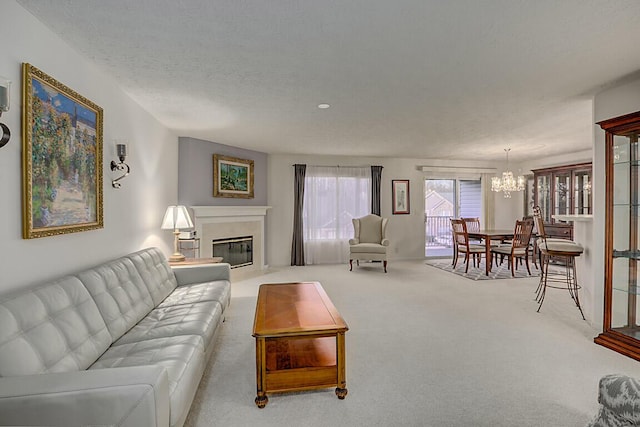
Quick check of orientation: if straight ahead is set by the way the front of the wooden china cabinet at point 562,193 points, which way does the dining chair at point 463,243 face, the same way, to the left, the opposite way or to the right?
the opposite way

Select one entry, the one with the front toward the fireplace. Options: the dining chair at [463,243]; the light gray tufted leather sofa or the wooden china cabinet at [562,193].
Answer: the wooden china cabinet

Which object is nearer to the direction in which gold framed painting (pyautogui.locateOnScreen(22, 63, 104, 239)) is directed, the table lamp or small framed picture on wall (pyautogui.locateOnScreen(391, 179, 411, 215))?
the small framed picture on wall

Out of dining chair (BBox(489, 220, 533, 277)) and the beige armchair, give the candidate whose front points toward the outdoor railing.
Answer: the dining chair

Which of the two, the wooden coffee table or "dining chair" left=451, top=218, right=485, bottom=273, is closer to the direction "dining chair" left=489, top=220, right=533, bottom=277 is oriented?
the dining chair

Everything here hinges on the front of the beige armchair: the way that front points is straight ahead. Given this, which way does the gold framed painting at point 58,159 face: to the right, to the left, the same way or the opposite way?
to the left

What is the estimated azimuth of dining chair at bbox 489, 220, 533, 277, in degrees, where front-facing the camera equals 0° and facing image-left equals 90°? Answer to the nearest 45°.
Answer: approximately 135°

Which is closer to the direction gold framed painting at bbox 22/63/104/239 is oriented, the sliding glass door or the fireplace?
the sliding glass door

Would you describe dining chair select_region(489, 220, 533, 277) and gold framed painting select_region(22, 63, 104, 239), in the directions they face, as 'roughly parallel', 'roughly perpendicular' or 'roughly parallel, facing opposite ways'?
roughly perpendicular

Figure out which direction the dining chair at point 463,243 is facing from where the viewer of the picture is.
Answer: facing away from the viewer and to the right of the viewer

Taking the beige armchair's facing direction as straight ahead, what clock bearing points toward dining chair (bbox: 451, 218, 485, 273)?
The dining chair is roughly at 9 o'clock from the beige armchair.
